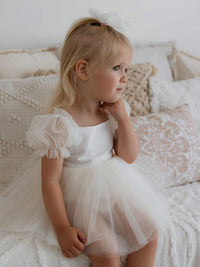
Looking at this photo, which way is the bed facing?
toward the camera

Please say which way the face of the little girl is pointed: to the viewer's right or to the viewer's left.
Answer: to the viewer's right

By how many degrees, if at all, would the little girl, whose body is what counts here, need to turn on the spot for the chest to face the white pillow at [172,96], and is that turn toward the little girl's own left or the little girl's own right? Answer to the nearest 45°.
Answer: approximately 90° to the little girl's own left
